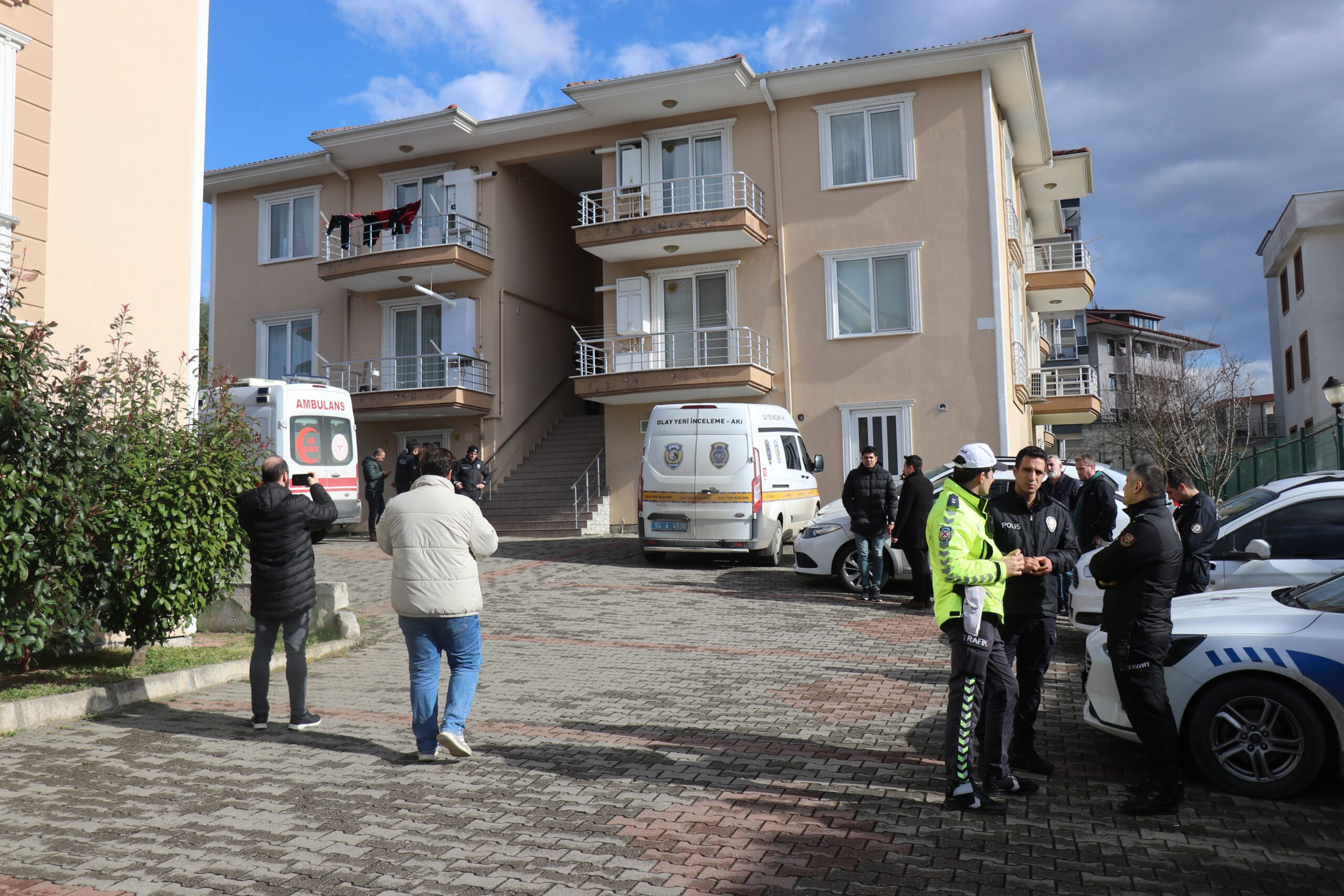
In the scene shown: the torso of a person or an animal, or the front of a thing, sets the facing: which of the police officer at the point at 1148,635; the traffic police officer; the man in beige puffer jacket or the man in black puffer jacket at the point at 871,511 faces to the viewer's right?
the traffic police officer

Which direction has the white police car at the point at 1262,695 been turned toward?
to the viewer's left

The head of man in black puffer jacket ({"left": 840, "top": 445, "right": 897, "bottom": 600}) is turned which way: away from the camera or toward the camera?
toward the camera

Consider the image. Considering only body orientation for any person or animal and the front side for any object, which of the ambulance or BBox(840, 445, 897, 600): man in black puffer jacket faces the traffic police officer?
the man in black puffer jacket

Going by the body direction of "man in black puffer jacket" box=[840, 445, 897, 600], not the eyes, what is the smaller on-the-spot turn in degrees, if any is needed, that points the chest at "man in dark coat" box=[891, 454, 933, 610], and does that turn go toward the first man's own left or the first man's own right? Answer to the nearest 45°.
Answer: approximately 45° to the first man's own left

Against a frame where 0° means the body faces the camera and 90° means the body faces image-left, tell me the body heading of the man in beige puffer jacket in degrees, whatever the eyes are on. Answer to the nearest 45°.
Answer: approximately 180°

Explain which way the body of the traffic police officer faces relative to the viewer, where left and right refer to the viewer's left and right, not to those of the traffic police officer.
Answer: facing to the right of the viewer

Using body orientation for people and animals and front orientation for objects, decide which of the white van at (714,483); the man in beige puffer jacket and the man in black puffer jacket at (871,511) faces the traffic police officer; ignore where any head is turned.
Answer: the man in black puffer jacket

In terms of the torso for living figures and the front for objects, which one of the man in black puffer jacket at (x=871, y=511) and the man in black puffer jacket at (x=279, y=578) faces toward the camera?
the man in black puffer jacket at (x=871, y=511)

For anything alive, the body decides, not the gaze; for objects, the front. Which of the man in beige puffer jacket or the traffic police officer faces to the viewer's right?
the traffic police officer

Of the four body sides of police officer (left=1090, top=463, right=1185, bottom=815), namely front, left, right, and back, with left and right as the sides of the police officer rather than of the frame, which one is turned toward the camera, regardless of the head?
left

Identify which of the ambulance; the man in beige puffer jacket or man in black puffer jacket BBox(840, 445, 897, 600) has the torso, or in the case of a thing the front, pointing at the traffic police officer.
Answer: the man in black puffer jacket

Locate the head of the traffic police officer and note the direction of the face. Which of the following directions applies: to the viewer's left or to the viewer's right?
to the viewer's right

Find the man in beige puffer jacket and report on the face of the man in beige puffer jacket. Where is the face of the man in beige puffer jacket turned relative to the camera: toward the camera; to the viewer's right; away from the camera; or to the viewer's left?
away from the camera

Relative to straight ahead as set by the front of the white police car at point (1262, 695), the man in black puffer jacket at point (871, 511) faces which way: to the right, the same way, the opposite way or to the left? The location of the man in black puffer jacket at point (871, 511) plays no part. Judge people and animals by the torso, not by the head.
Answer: to the left

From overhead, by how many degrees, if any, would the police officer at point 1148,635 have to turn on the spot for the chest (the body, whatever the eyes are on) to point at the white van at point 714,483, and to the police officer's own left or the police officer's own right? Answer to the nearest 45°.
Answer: approximately 45° to the police officer's own right
